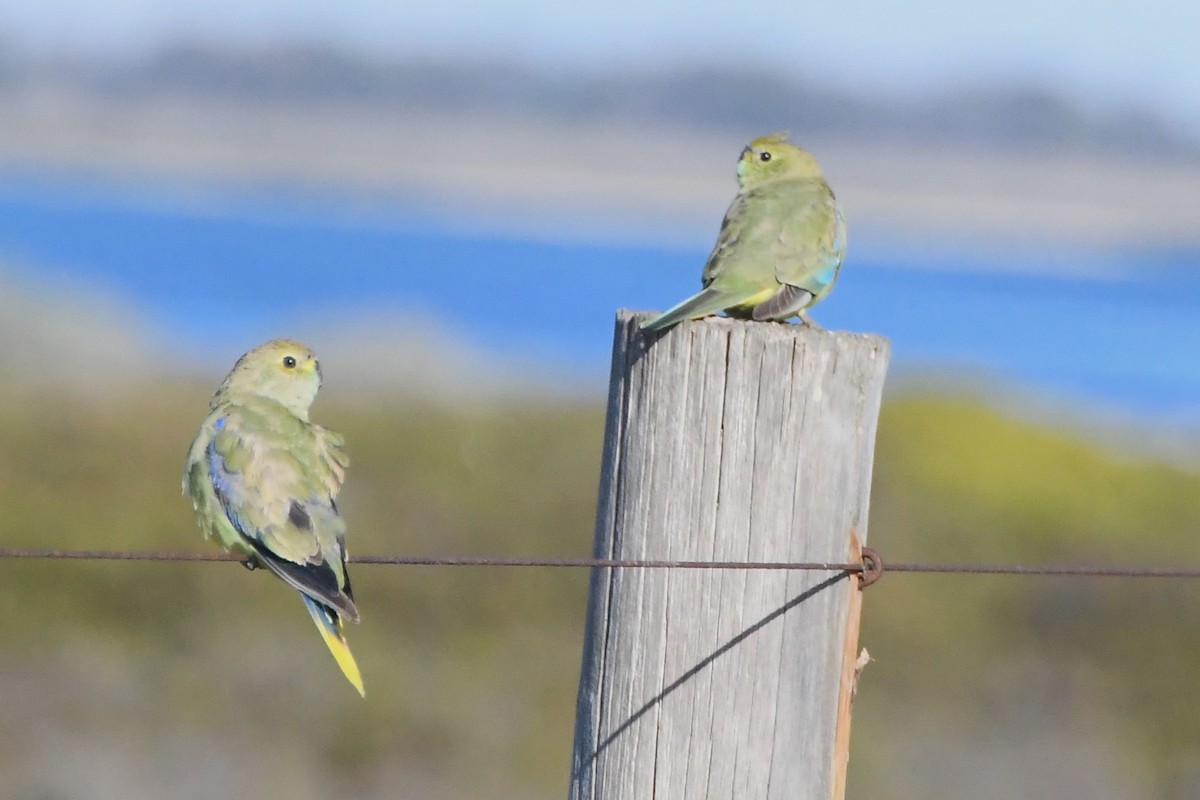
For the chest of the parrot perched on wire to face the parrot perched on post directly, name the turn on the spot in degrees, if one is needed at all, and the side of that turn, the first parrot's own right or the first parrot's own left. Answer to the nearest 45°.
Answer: approximately 135° to the first parrot's own right

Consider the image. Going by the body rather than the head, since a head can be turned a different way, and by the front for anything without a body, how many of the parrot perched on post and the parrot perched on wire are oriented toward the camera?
0

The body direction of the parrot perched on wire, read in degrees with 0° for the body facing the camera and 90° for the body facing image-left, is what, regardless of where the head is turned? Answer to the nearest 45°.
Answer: approximately 135°

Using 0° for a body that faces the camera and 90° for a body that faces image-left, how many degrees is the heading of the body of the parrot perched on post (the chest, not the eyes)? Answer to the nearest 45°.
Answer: approximately 225°

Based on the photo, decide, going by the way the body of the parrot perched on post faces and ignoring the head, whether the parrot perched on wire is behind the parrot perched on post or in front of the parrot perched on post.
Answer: behind
